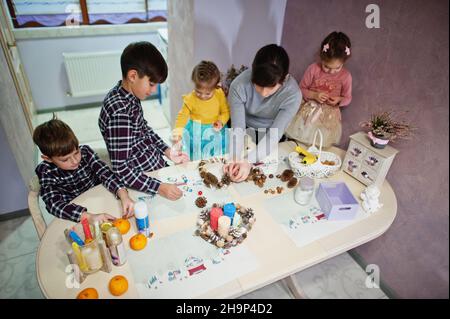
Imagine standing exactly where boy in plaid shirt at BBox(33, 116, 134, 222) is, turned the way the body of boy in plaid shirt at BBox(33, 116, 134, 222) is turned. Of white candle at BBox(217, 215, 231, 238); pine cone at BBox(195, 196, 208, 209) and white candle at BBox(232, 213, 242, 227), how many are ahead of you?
3

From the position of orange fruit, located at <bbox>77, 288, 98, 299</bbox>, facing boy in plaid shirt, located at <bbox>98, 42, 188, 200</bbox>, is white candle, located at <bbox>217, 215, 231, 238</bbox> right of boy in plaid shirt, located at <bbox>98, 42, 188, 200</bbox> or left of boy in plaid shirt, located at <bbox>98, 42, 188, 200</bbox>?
right

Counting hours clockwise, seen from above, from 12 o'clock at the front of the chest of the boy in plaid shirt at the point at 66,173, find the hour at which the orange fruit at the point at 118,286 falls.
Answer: The orange fruit is roughly at 1 o'clock from the boy in plaid shirt.

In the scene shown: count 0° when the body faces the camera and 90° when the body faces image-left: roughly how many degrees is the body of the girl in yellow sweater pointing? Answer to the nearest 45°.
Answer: approximately 0°

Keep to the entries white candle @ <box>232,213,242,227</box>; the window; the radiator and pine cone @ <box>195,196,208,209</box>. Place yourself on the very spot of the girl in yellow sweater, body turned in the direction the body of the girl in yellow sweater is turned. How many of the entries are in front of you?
2

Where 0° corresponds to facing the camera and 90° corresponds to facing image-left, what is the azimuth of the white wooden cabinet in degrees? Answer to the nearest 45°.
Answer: approximately 45°

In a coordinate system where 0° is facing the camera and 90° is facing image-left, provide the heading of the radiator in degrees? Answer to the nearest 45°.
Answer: approximately 0°

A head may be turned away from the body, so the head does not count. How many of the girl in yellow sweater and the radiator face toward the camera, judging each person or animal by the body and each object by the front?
2

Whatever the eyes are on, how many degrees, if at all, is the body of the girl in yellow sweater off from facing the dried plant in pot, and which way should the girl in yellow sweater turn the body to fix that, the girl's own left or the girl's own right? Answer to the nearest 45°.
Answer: approximately 45° to the girl's own left

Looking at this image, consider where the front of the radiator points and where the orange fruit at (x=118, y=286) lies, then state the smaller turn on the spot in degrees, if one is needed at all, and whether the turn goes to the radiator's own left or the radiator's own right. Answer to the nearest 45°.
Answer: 0° — it already faces it
